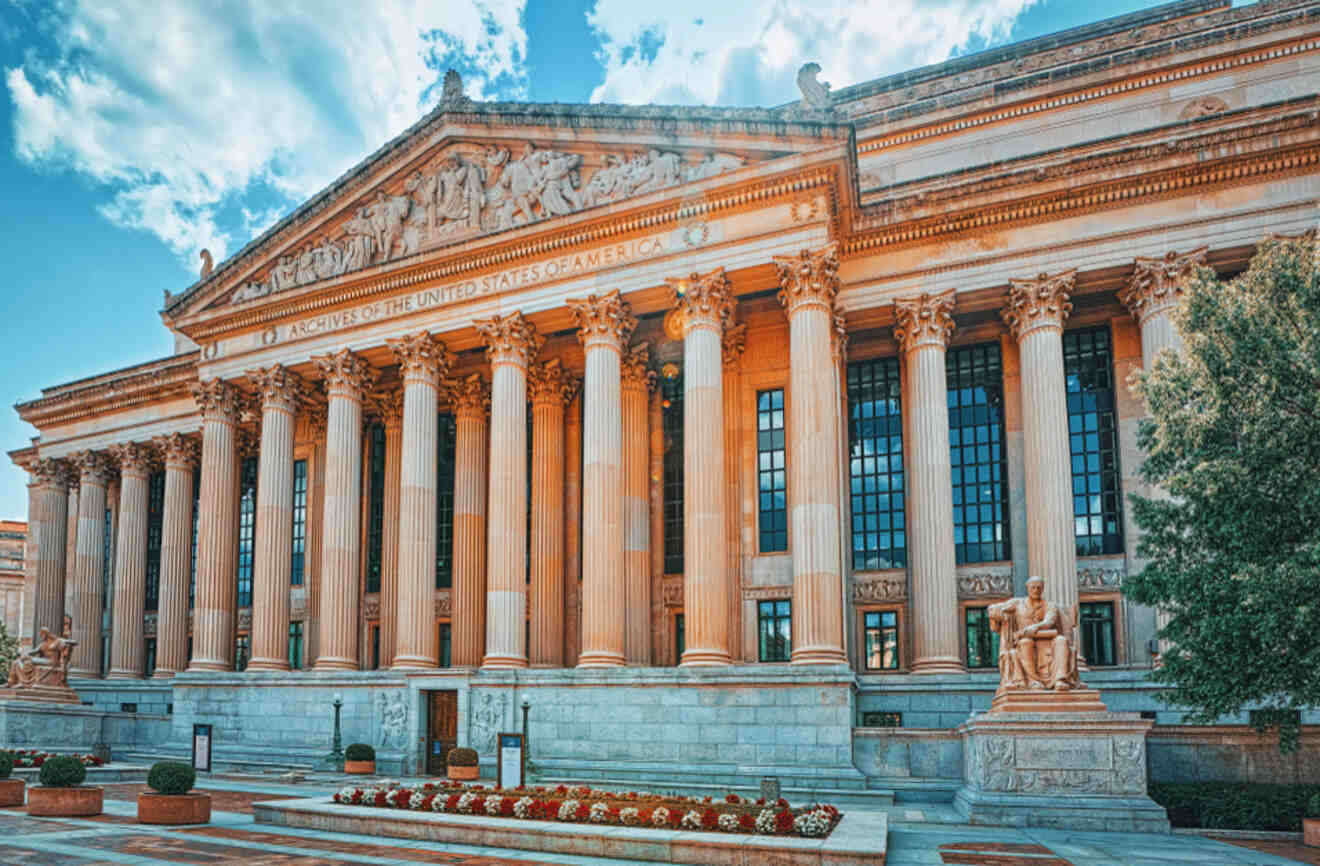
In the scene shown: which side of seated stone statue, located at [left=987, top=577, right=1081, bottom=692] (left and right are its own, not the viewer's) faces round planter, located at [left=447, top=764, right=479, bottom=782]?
right

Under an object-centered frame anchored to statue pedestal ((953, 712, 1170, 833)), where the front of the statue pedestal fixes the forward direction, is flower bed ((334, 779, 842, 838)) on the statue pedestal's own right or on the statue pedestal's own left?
on the statue pedestal's own right

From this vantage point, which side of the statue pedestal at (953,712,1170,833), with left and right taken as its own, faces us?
front

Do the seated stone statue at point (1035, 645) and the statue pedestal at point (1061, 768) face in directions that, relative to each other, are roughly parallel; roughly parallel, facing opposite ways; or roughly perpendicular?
roughly parallel

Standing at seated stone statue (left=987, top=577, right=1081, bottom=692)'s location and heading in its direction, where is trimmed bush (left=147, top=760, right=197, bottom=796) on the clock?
The trimmed bush is roughly at 2 o'clock from the seated stone statue.

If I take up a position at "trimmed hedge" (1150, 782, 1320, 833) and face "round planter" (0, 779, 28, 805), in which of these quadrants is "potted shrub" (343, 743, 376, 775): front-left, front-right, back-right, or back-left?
front-right

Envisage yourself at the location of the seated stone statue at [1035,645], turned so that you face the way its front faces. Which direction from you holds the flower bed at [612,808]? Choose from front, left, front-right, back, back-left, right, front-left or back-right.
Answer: front-right

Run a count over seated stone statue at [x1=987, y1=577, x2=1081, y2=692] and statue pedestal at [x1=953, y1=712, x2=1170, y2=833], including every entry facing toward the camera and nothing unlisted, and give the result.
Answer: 2

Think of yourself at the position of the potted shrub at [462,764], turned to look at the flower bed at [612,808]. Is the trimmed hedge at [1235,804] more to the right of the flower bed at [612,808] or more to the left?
left

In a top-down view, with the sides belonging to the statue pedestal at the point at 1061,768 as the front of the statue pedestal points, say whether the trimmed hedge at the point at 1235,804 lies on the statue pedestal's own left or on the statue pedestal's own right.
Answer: on the statue pedestal's own left

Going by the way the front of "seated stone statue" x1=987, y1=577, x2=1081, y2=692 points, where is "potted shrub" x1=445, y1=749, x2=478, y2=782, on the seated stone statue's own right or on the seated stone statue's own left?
on the seated stone statue's own right

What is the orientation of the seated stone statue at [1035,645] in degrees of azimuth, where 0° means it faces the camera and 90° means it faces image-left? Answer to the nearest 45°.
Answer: approximately 0°
